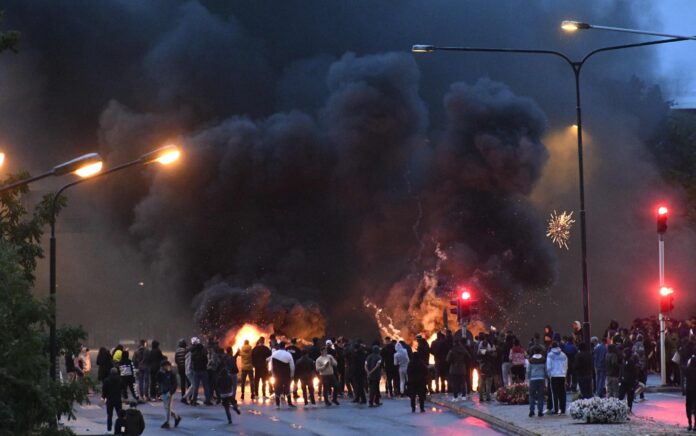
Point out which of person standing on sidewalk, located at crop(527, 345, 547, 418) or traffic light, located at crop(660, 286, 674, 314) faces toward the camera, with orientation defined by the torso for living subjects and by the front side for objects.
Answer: the traffic light

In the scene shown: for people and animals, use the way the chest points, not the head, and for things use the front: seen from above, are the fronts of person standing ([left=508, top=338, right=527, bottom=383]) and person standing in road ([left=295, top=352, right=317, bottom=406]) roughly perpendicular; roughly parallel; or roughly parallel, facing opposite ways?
roughly parallel

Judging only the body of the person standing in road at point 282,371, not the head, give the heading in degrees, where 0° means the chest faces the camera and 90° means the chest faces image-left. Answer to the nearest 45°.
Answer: approximately 180°

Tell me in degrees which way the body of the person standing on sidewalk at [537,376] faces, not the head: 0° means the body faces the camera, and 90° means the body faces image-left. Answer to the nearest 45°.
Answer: approximately 180°

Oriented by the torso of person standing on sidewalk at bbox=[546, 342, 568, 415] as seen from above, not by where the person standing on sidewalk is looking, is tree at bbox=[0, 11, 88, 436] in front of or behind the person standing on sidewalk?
behind

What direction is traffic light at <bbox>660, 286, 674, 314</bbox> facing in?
toward the camera

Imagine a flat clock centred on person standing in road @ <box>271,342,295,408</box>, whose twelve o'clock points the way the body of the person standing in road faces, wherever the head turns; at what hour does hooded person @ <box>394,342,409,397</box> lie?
The hooded person is roughly at 2 o'clock from the person standing in road.

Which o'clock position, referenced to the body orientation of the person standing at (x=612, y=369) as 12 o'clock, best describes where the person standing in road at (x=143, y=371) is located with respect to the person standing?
The person standing in road is roughly at 9 o'clock from the person standing.

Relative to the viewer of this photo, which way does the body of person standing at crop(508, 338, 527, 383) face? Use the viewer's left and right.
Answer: facing away from the viewer

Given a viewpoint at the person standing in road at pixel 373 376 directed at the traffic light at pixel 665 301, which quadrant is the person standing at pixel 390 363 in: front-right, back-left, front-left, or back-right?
front-left

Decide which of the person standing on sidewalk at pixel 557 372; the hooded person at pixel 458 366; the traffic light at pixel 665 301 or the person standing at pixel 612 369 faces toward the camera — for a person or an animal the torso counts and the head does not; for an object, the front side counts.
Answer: the traffic light

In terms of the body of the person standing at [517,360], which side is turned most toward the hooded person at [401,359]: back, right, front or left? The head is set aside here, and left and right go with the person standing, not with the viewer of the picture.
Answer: left

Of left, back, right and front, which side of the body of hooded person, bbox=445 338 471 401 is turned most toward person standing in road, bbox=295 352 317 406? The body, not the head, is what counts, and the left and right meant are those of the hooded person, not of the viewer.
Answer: left

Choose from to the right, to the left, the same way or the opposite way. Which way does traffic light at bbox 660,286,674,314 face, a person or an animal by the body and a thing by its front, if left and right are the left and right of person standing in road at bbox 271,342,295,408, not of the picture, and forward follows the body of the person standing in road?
the opposite way

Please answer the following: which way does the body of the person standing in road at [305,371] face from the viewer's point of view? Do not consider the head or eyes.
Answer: away from the camera
